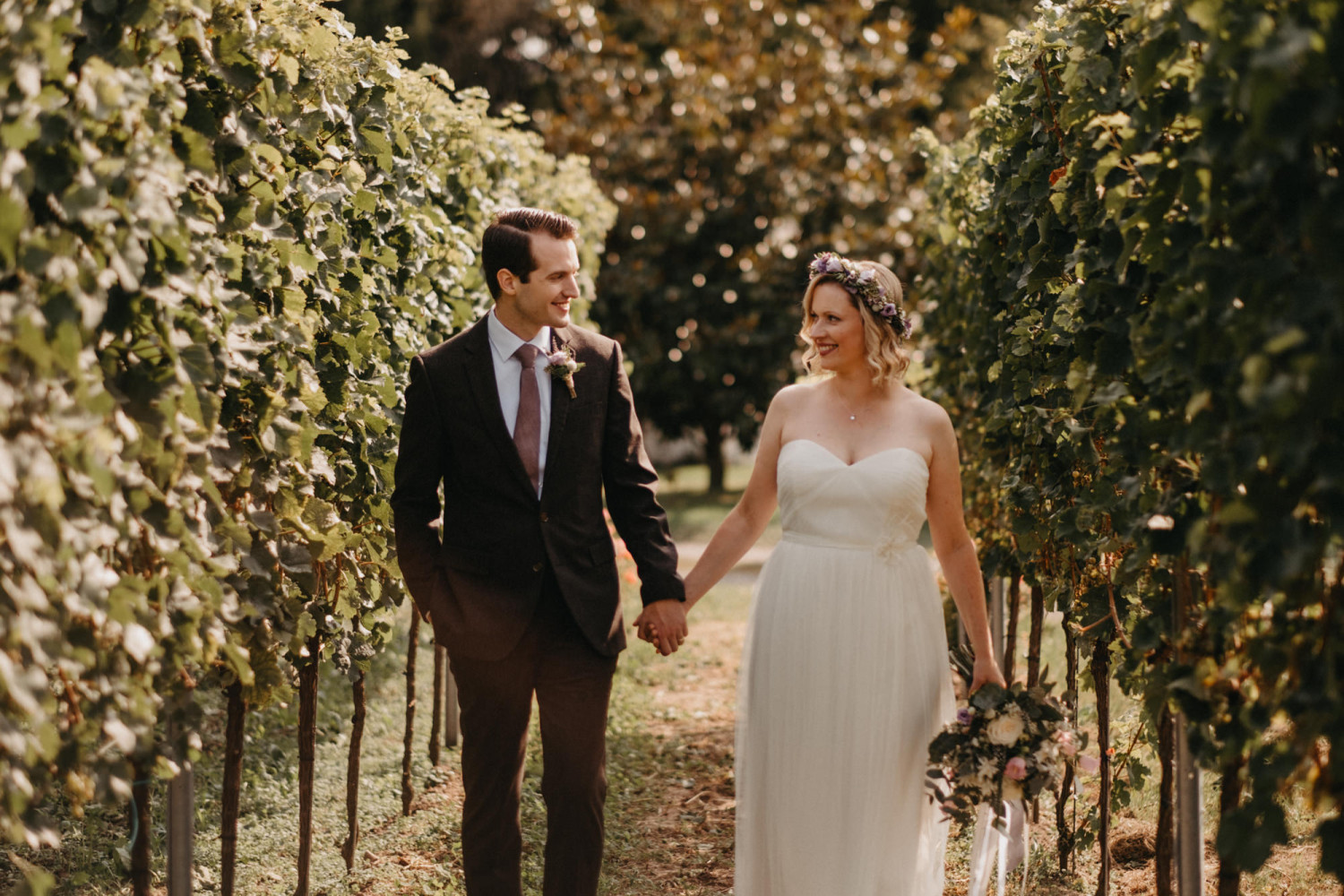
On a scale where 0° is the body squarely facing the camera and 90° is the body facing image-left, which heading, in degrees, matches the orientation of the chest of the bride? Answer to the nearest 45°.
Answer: approximately 0°

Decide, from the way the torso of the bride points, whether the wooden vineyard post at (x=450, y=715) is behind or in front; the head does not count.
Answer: behind

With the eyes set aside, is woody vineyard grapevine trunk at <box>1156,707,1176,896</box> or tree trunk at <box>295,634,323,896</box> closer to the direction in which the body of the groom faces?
the woody vineyard grapevine trunk

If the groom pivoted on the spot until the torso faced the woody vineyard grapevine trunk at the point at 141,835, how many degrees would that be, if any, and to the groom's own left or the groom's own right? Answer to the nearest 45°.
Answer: approximately 45° to the groom's own right

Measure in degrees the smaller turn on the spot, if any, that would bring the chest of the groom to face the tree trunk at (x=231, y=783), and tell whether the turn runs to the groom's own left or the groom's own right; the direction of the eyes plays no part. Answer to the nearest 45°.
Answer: approximately 90° to the groom's own right

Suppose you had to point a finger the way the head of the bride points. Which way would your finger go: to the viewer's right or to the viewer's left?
to the viewer's left

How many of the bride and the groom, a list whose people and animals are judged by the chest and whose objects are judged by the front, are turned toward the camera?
2

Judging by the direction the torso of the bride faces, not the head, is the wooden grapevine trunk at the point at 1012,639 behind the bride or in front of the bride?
behind
